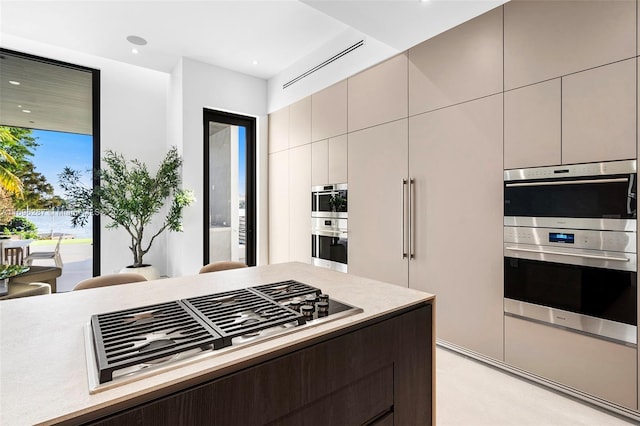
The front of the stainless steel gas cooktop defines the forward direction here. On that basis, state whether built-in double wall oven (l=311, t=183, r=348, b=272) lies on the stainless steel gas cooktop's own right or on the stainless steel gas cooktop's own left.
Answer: on the stainless steel gas cooktop's own left

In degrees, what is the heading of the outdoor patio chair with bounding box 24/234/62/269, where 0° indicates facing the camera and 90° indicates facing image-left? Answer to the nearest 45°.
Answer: approximately 90°

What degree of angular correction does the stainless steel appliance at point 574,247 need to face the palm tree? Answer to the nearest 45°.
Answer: approximately 45° to its right

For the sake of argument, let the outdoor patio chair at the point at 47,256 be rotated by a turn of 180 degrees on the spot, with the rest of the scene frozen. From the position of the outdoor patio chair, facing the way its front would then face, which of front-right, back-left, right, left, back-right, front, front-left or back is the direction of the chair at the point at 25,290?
right

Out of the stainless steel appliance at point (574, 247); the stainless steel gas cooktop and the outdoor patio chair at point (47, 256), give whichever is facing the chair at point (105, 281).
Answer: the stainless steel appliance

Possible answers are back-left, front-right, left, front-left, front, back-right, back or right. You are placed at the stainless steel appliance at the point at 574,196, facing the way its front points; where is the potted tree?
front-right

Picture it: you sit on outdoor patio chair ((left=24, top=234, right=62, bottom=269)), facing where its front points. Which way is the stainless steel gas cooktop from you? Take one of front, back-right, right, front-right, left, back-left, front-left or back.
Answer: left

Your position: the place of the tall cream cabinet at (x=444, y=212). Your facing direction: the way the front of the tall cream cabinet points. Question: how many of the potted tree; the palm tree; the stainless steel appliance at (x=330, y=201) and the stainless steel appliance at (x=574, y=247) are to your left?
1

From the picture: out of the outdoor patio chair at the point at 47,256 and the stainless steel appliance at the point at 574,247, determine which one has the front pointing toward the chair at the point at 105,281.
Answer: the stainless steel appliance

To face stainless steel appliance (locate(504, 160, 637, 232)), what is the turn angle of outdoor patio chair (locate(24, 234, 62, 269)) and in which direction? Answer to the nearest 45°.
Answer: approximately 135° to its left

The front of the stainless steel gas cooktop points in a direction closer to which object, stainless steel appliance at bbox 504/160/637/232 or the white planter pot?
the stainless steel appliance

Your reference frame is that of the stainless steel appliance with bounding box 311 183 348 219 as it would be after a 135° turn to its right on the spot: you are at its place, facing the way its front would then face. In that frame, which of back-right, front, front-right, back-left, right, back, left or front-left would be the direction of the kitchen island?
back

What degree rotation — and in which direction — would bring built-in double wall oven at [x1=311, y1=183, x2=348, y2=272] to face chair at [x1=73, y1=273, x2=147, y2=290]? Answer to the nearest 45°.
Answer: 0° — it already faces it

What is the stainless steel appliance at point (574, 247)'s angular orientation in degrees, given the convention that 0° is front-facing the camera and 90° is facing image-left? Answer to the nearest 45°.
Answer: approximately 45°

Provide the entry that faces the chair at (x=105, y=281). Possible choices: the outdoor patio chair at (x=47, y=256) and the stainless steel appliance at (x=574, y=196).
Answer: the stainless steel appliance

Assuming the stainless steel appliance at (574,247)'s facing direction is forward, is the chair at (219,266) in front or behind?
in front
